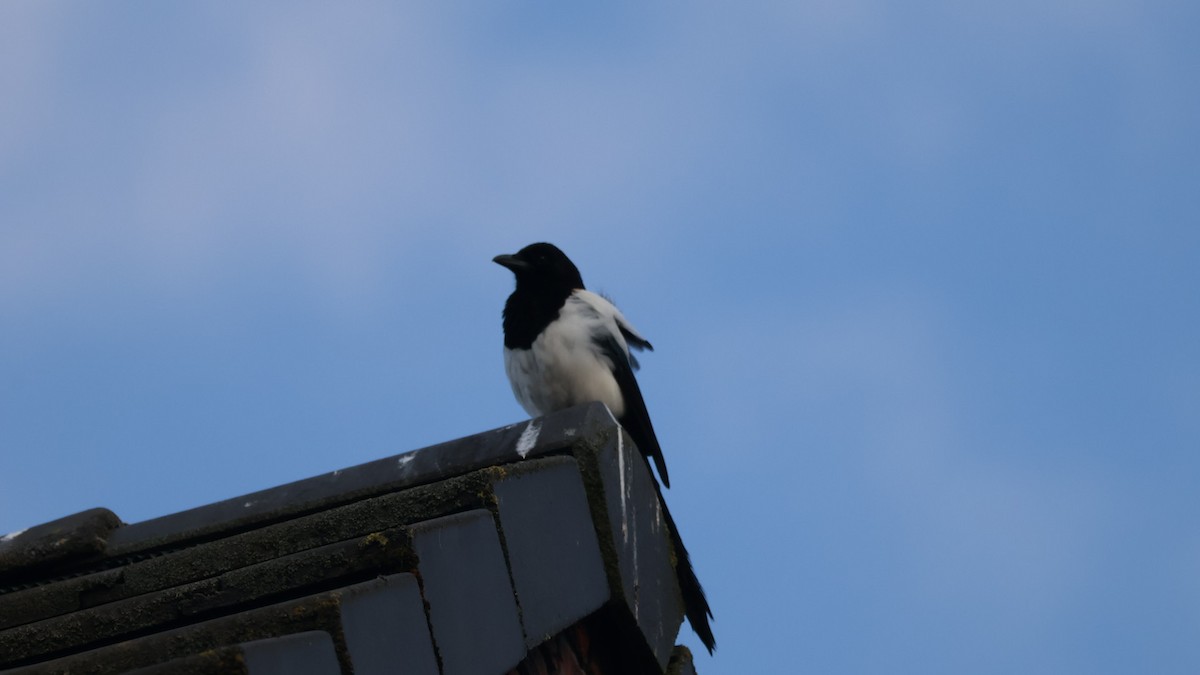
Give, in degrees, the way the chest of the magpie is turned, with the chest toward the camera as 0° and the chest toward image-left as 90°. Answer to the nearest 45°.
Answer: approximately 45°
